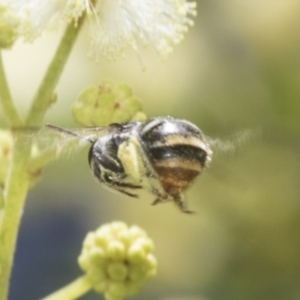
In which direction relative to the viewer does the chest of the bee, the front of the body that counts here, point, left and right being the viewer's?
facing to the left of the viewer
